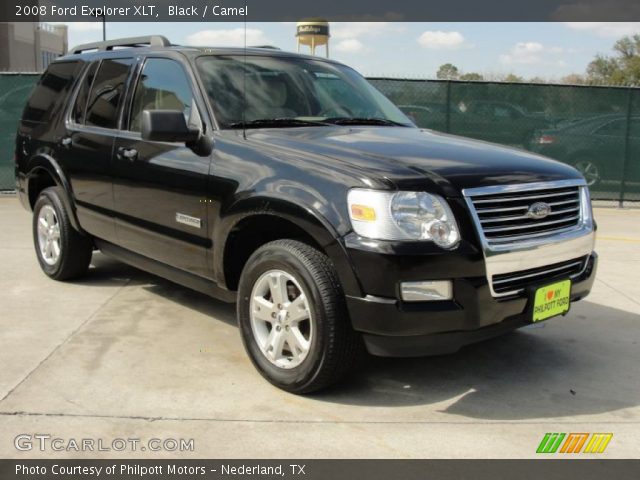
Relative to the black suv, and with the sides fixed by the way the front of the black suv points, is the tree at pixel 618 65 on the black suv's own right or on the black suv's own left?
on the black suv's own left

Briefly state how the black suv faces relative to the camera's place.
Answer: facing the viewer and to the right of the viewer
